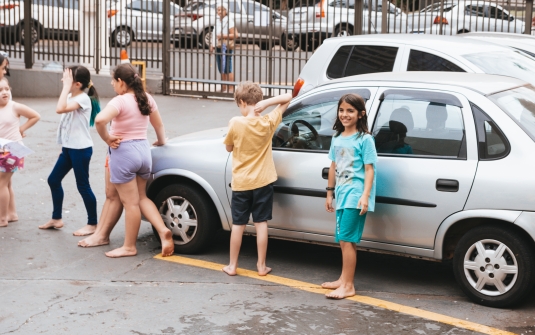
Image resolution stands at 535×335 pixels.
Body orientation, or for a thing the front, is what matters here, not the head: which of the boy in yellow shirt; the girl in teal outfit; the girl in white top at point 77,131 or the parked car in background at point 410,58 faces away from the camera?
the boy in yellow shirt

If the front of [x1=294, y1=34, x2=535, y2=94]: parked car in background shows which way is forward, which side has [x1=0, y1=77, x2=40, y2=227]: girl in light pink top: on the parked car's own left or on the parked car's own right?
on the parked car's own right

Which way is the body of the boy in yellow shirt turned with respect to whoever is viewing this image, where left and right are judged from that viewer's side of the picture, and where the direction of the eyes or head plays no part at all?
facing away from the viewer

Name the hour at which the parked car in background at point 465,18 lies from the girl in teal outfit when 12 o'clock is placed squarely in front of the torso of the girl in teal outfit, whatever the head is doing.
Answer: The parked car in background is roughly at 5 o'clock from the girl in teal outfit.

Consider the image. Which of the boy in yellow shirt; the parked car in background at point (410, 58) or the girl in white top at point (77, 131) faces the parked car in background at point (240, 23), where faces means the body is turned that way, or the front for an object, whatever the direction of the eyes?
the boy in yellow shirt

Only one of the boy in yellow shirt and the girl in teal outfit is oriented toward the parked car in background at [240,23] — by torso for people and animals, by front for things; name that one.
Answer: the boy in yellow shirt

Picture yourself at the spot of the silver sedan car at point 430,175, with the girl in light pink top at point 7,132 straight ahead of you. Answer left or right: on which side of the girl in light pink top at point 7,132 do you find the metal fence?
right

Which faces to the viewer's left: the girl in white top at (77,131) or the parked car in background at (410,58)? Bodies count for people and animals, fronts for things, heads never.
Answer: the girl in white top

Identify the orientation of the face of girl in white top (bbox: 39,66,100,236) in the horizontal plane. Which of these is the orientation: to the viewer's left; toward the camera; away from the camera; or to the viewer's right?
to the viewer's left

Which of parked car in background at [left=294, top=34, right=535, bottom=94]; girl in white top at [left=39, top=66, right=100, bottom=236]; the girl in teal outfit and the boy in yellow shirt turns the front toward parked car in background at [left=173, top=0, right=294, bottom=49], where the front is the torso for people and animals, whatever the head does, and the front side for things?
the boy in yellow shirt

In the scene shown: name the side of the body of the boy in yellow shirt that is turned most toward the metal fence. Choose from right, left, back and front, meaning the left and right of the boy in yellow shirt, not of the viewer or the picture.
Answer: front

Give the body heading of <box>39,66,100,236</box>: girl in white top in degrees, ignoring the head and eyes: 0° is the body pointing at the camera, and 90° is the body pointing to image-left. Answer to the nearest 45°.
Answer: approximately 90°

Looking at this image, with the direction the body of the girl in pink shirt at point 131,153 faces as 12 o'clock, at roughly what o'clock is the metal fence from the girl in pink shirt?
The metal fence is roughly at 2 o'clock from the girl in pink shirt.

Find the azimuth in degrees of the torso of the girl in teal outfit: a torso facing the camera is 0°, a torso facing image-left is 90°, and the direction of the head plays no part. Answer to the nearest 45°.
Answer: approximately 45°
